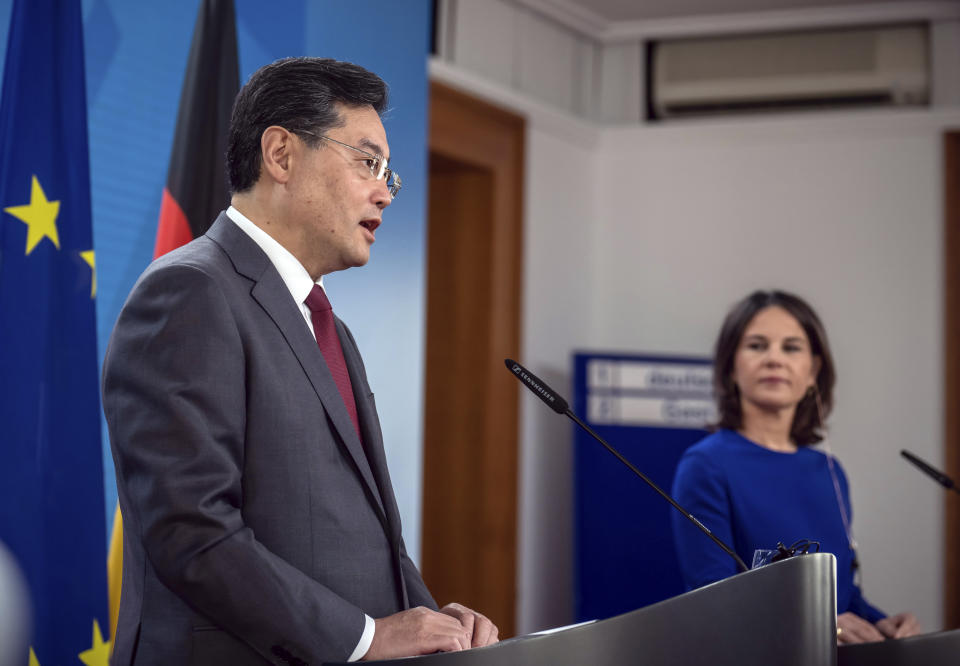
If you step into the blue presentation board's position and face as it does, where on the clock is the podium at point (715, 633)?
The podium is roughly at 12 o'clock from the blue presentation board.

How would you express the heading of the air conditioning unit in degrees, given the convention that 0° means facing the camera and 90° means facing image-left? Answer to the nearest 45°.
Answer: approximately 0°

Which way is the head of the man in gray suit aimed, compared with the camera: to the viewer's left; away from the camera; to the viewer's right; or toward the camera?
to the viewer's right

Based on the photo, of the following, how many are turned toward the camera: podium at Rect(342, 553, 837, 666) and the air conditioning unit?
1

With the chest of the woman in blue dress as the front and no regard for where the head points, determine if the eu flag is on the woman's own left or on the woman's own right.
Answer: on the woman's own right

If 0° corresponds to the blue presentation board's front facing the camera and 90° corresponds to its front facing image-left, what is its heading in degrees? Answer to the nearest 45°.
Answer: approximately 0°

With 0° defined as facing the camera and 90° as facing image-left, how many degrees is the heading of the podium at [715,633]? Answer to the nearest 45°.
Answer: approximately 270°

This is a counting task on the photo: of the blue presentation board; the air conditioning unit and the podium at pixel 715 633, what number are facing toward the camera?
2

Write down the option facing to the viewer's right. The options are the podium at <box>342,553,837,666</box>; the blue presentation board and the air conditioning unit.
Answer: the podium

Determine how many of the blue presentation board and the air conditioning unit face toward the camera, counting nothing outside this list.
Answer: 2
